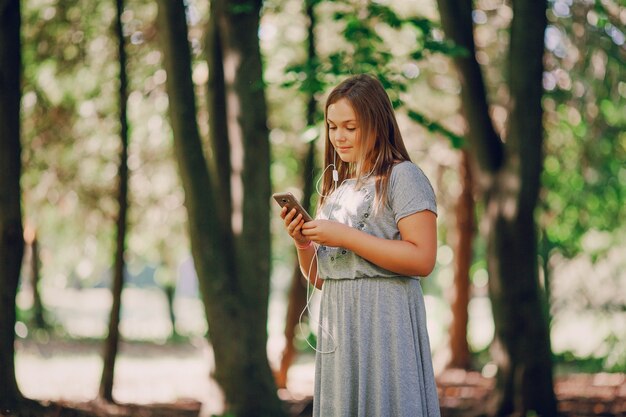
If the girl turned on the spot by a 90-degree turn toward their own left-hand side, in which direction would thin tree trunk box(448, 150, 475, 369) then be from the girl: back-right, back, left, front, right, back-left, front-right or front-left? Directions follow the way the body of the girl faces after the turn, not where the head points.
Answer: back-left

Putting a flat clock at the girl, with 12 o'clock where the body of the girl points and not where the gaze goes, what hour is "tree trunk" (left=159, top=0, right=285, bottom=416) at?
The tree trunk is roughly at 4 o'clock from the girl.

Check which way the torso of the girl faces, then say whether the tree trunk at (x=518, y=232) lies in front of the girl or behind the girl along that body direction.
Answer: behind

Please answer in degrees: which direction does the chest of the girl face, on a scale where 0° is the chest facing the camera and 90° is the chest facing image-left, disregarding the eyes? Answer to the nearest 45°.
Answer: approximately 45°

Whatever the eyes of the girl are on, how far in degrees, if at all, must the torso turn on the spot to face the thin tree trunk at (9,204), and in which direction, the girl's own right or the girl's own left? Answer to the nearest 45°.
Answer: approximately 90° to the girl's own right

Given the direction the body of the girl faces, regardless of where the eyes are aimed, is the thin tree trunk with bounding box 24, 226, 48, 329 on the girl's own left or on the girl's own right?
on the girl's own right
